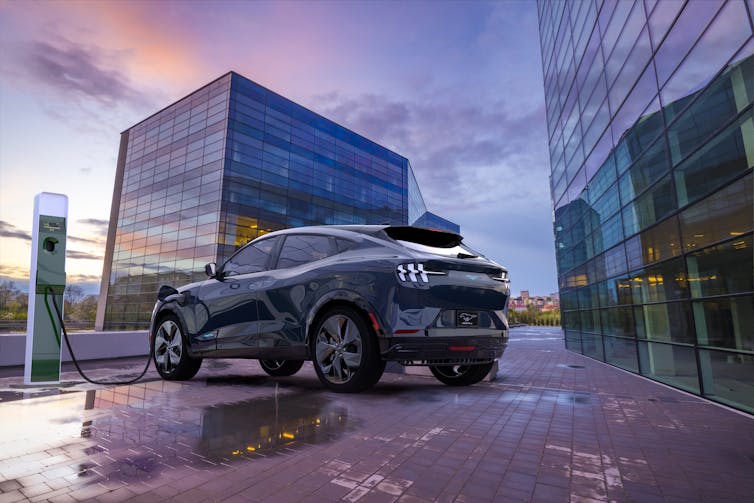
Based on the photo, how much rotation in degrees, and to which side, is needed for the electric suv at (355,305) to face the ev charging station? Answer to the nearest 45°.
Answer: approximately 45° to its left

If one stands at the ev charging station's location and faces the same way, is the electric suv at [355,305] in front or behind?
in front

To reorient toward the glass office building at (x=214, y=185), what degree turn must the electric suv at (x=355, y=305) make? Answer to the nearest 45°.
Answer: approximately 45° to its right

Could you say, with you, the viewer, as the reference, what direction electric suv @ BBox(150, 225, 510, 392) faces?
facing away from the viewer and to the left of the viewer

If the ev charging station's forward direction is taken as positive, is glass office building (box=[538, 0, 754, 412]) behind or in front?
in front

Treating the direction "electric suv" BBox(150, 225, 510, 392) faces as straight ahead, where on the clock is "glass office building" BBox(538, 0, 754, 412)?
The glass office building is roughly at 4 o'clock from the electric suv.

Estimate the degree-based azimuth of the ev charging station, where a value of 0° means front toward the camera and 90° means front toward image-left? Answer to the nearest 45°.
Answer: approximately 315°

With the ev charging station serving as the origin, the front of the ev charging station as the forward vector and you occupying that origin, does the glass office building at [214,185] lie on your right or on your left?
on your left

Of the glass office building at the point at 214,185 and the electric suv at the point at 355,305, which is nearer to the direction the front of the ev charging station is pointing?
the electric suv
